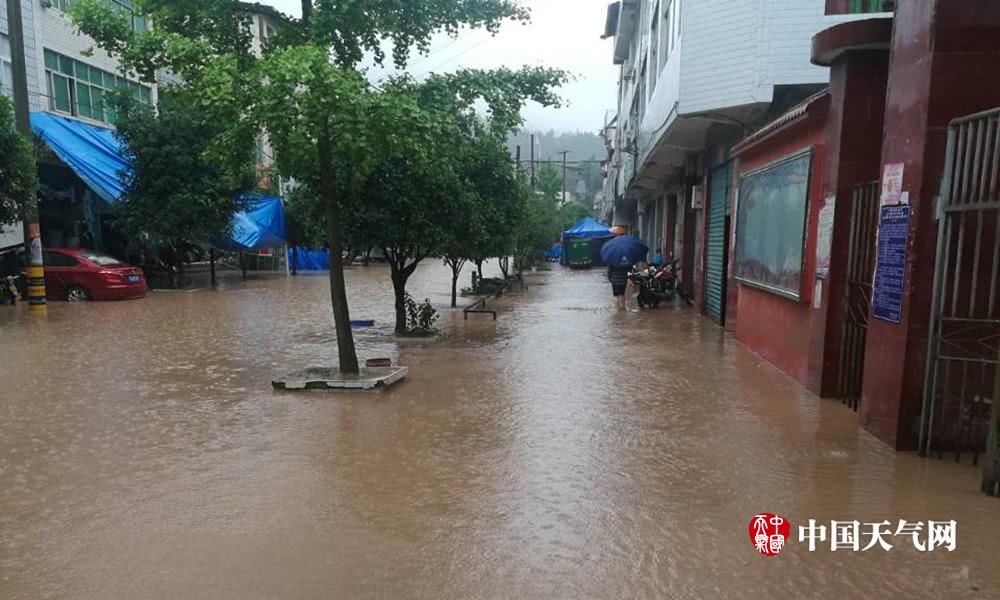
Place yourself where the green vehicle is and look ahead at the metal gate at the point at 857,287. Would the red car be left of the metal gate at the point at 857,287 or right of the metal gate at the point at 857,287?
right

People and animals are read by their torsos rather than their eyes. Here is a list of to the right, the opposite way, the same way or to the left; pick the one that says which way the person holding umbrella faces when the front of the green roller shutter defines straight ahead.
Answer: to the right

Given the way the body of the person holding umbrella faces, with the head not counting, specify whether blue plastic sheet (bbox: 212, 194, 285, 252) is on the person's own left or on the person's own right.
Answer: on the person's own left

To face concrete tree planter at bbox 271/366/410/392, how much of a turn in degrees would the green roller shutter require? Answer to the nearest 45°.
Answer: approximately 45° to its left

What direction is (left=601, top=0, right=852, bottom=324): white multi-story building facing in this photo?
to the viewer's left

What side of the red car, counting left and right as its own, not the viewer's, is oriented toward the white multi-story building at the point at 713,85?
back

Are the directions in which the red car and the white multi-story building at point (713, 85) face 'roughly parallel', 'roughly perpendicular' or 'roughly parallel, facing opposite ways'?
roughly parallel

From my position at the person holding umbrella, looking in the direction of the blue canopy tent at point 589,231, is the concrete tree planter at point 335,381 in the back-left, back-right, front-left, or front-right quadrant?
back-left

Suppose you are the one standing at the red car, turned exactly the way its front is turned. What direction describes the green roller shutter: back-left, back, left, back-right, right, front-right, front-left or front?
back

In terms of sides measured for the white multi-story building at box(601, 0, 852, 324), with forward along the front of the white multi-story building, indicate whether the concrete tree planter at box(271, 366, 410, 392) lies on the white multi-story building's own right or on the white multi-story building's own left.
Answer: on the white multi-story building's own left

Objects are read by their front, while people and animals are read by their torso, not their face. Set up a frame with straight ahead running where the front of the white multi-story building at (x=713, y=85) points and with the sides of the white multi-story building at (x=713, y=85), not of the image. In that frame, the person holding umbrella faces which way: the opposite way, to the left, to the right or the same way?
to the right

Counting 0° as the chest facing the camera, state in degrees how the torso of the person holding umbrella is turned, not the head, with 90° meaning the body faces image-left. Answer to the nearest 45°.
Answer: approximately 180°

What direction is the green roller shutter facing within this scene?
to the viewer's left

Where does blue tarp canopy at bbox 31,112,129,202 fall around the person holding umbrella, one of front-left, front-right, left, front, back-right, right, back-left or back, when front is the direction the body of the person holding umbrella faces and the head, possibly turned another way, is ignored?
left

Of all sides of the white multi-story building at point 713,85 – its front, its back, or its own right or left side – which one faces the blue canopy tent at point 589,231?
right
